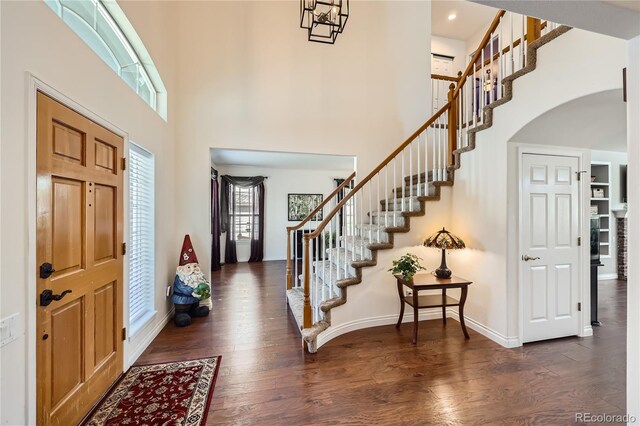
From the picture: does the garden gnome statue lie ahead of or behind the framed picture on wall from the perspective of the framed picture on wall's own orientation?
ahead

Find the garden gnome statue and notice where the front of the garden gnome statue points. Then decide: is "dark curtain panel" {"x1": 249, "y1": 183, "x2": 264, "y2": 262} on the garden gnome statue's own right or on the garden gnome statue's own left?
on the garden gnome statue's own left

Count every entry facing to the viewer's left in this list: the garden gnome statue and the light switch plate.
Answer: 0

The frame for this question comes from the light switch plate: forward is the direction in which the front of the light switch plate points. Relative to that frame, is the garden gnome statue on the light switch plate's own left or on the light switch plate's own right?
on the light switch plate's own left

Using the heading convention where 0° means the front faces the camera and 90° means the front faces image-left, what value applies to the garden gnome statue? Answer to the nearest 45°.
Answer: approximately 315°

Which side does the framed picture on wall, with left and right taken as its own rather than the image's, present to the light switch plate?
front

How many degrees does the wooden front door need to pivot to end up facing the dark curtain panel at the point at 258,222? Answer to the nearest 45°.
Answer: approximately 90° to its left
